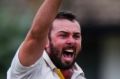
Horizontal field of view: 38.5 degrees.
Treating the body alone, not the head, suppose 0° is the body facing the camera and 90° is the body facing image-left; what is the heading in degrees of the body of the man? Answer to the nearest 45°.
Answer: approximately 315°
